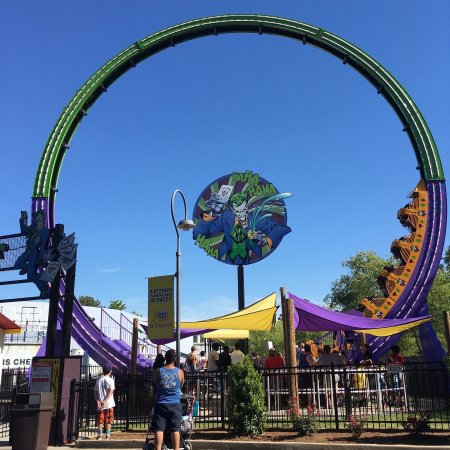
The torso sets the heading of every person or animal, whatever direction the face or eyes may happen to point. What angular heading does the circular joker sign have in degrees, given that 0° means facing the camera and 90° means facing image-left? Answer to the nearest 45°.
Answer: approximately 0°

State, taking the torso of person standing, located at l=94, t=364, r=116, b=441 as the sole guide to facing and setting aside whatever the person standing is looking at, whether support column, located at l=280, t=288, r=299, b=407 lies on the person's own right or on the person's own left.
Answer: on the person's own right

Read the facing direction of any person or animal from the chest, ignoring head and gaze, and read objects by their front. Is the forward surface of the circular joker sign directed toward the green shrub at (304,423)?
yes

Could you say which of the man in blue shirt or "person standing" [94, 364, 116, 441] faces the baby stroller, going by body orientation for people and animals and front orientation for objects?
the man in blue shirt

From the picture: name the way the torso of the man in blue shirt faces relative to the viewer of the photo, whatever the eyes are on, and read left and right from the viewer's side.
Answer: facing away from the viewer

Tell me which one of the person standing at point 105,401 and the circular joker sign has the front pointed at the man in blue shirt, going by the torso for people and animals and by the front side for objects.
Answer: the circular joker sign

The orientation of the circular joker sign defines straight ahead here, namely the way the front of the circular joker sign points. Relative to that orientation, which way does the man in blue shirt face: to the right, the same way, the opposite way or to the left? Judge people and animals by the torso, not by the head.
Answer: the opposite way

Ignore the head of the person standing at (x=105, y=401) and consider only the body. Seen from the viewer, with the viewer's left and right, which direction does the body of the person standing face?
facing away from the viewer and to the right of the viewer

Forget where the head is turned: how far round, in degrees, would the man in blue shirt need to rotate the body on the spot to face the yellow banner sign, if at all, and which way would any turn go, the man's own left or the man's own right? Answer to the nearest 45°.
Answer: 0° — they already face it
